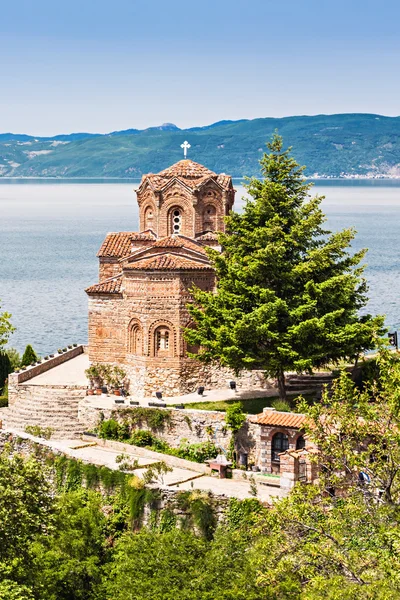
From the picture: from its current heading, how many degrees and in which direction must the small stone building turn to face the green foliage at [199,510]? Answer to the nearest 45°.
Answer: approximately 45° to its right

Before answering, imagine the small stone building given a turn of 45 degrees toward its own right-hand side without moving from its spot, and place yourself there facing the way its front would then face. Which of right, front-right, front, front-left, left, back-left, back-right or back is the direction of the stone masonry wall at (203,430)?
right

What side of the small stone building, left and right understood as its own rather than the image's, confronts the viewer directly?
front

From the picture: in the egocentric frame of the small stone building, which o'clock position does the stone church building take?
The stone church building is roughly at 5 o'clock from the small stone building.

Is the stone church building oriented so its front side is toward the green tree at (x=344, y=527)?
no

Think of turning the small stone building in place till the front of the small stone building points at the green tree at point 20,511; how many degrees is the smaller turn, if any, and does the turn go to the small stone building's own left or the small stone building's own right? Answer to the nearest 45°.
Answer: approximately 45° to the small stone building's own right

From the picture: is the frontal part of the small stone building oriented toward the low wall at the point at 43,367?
no
